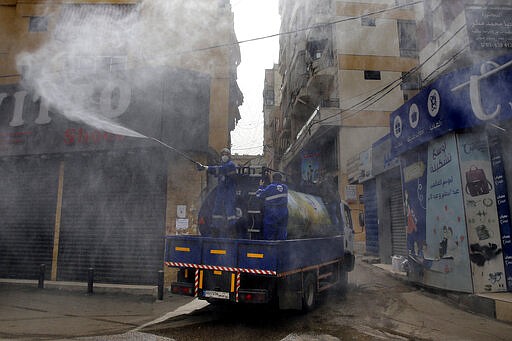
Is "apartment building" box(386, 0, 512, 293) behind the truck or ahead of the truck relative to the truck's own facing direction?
ahead

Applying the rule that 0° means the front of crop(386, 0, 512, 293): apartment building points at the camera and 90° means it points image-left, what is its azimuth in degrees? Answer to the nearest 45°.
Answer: approximately 45°

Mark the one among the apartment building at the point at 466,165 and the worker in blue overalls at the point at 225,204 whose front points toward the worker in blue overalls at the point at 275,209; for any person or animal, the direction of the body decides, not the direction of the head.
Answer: the apartment building

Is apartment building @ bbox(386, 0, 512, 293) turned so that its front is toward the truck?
yes

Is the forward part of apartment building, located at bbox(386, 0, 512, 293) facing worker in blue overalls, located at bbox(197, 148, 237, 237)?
yes

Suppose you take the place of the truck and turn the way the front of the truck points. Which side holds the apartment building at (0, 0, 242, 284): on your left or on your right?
on your left

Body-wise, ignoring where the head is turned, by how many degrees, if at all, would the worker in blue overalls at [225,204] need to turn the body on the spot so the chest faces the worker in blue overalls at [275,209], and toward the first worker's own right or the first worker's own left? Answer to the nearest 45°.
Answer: approximately 135° to the first worker's own left

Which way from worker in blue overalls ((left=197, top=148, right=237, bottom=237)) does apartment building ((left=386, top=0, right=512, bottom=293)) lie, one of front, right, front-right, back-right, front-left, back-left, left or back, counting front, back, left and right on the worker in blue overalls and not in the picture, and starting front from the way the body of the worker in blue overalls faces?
back-left

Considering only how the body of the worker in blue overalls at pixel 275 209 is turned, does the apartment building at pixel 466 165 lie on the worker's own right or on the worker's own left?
on the worker's own right

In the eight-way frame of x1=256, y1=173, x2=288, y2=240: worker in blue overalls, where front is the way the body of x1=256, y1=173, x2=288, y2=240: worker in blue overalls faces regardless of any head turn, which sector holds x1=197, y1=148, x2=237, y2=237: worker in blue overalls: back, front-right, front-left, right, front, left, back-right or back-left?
front-left

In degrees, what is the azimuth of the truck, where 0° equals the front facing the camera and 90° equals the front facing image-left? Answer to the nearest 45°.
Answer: approximately 225°
